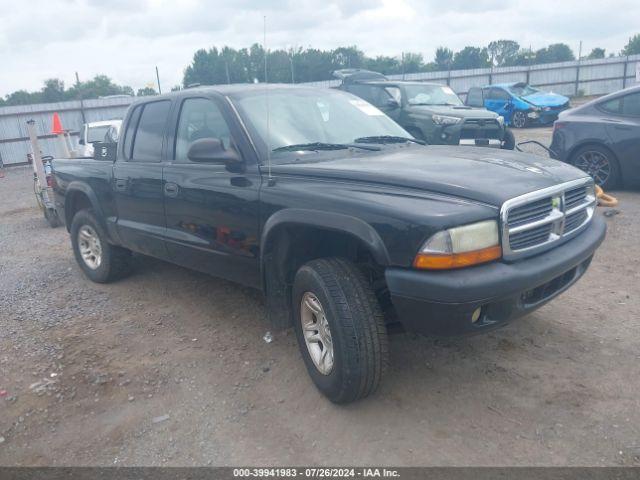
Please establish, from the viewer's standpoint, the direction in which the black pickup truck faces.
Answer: facing the viewer and to the right of the viewer

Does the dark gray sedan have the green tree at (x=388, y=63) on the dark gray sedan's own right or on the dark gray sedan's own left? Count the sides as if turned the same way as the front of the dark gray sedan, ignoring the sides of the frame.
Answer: on the dark gray sedan's own left

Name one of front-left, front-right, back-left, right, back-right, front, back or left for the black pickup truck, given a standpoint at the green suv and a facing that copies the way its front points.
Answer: front-right

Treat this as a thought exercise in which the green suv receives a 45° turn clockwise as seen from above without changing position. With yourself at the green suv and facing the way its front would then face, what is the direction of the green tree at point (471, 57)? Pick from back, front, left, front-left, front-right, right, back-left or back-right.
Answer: back

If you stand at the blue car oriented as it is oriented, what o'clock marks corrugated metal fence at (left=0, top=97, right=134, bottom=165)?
The corrugated metal fence is roughly at 4 o'clock from the blue car.

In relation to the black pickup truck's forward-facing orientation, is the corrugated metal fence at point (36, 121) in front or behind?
behind

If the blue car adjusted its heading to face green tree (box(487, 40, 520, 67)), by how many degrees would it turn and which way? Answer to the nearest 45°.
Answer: approximately 135° to its left

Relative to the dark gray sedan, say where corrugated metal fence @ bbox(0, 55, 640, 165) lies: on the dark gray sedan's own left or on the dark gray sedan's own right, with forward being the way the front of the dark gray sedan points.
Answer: on the dark gray sedan's own left

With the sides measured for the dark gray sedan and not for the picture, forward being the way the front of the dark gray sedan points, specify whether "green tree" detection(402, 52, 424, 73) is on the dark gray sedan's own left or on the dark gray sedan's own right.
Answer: on the dark gray sedan's own left

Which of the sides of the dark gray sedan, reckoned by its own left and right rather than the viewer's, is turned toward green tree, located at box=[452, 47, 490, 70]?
left

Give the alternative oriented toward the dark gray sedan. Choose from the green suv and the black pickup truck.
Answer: the green suv

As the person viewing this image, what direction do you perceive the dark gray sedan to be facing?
facing to the right of the viewer

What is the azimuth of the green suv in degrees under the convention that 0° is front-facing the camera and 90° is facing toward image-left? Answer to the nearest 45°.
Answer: approximately 315°

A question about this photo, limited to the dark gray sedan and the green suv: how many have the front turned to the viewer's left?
0
